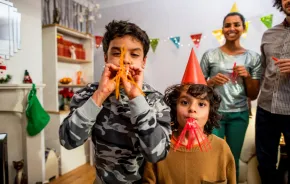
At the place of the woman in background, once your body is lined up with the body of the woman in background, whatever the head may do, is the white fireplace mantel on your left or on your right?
on your right

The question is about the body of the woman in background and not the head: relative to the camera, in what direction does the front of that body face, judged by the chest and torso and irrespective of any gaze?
toward the camera

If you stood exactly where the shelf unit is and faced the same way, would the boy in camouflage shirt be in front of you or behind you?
in front

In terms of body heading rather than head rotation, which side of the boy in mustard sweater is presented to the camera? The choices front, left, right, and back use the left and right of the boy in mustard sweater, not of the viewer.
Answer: front

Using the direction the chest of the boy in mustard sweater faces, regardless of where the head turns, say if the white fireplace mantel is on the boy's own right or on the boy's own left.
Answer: on the boy's own right

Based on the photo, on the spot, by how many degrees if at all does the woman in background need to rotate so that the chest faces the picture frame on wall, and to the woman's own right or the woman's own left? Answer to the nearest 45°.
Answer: approximately 90° to the woman's own right

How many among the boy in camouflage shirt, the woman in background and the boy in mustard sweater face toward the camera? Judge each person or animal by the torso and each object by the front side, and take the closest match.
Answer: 3

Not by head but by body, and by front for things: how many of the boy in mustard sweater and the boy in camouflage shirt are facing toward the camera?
2

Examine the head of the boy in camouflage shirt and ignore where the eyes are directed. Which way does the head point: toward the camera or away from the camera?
toward the camera

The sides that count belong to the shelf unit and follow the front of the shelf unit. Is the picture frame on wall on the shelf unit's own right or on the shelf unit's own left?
on the shelf unit's own right

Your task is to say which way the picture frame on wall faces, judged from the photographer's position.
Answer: facing the viewer and to the right of the viewer

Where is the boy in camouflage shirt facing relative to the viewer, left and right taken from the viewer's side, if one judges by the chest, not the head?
facing the viewer

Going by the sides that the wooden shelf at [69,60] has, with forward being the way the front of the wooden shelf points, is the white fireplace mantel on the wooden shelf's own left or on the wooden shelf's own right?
on the wooden shelf's own right

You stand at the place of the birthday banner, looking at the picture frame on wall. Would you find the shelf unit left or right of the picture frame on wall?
right
